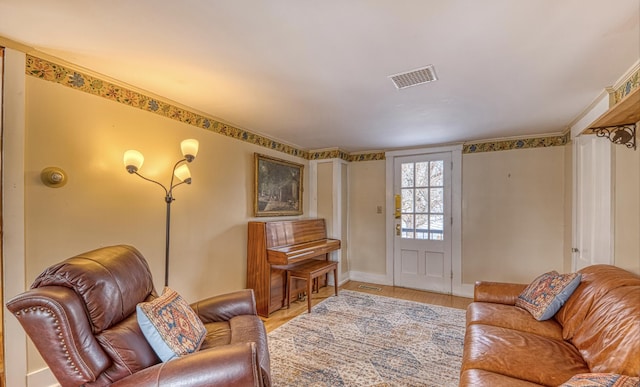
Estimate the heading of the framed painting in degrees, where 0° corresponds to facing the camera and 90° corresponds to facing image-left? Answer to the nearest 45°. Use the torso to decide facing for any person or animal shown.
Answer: approximately 315°

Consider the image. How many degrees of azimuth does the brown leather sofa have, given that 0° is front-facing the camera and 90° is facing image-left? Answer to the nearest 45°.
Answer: approximately 90°

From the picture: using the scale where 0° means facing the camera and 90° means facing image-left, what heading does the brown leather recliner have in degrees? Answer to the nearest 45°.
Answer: approximately 270°

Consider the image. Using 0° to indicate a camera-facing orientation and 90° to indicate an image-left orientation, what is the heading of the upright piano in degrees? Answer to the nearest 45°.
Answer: approximately 315°

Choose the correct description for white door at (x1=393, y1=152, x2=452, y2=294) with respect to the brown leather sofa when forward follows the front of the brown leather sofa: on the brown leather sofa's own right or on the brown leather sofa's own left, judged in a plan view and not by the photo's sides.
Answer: on the brown leather sofa's own right

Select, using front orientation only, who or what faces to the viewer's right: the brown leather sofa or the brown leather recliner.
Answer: the brown leather recliner
